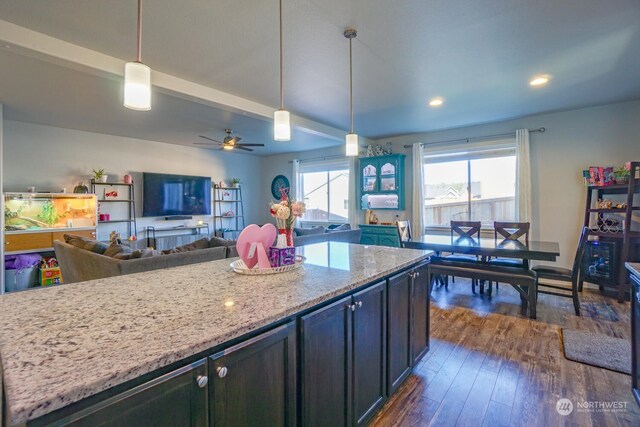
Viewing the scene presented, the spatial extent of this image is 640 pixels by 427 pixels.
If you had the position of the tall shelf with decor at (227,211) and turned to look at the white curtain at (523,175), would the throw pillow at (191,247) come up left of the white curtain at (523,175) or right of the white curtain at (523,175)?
right

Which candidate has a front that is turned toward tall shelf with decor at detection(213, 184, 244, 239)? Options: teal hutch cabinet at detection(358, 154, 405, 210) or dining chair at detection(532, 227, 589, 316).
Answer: the dining chair

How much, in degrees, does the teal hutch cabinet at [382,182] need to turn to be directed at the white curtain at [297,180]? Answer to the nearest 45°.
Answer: approximately 135° to its right

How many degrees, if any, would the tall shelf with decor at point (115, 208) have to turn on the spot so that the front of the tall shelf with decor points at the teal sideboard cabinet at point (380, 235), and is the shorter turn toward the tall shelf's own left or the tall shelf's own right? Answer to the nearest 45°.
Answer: approximately 45° to the tall shelf's own left

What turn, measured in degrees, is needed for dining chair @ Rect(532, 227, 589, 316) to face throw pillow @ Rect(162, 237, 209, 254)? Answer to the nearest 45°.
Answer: approximately 45° to its left

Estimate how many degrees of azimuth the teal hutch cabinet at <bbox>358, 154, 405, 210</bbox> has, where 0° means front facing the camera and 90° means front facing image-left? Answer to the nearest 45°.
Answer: approximately 0°

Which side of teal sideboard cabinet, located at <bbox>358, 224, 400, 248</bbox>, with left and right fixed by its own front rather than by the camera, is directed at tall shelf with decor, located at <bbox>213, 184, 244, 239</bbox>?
right

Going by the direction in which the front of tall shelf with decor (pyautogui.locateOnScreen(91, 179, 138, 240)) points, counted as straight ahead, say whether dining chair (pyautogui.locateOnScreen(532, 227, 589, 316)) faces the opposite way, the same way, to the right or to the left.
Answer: the opposite way

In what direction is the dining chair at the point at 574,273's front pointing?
to the viewer's left

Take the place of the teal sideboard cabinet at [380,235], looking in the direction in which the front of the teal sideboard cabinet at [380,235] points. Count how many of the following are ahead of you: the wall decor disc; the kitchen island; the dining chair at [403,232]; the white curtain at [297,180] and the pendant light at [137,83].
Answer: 3
